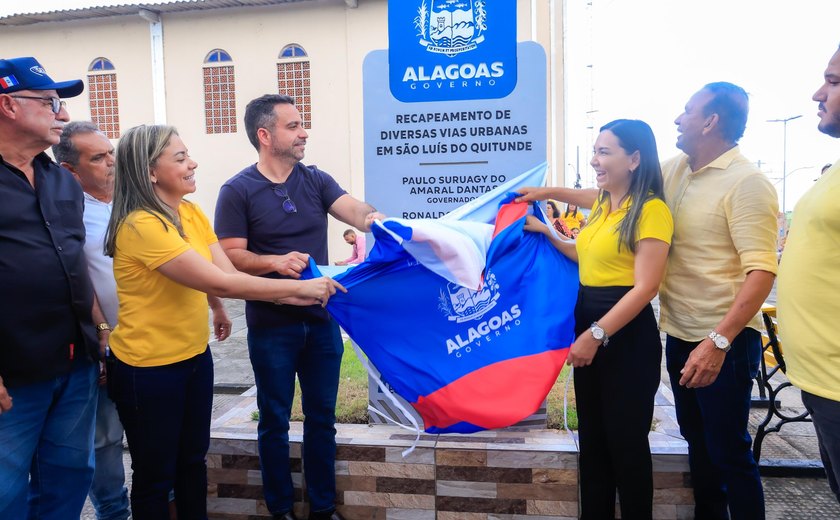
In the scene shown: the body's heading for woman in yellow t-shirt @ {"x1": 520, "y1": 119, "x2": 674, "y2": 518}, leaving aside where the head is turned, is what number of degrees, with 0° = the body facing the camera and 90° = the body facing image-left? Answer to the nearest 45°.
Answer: approximately 45°

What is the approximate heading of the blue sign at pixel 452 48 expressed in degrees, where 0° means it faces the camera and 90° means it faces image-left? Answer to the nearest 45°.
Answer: approximately 0°

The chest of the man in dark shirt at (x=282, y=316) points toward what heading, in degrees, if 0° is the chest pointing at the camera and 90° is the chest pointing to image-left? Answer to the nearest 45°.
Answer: approximately 315°

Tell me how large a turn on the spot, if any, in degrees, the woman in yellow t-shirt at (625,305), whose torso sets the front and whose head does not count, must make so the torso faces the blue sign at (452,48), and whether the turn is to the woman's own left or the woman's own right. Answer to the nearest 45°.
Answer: approximately 90° to the woman's own right

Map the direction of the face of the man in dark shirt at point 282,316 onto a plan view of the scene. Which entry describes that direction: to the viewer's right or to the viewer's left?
to the viewer's right

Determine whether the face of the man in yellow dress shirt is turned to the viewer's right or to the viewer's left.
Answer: to the viewer's left

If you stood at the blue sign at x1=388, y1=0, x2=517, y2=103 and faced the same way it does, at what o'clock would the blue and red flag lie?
The blue and red flag is roughly at 12 o'clock from the blue sign.

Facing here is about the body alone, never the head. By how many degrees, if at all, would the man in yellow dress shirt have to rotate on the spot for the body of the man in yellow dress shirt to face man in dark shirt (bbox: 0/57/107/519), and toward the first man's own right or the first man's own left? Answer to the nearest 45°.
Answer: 0° — they already face them

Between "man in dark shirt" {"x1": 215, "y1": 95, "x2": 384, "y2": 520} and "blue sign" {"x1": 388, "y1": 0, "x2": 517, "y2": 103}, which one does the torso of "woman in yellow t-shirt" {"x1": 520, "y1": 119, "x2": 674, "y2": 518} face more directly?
the man in dark shirt
